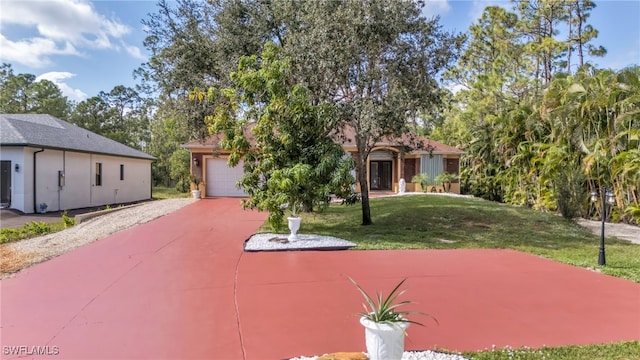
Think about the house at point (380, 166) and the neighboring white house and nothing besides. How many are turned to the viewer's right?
0

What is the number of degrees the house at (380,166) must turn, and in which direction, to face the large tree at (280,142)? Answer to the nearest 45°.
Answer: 0° — it already faces it

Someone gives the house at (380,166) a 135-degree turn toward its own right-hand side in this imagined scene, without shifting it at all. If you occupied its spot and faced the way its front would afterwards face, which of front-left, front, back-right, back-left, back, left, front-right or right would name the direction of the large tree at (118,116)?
front

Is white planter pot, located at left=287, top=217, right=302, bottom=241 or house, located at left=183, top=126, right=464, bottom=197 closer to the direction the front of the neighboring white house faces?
the white planter pot

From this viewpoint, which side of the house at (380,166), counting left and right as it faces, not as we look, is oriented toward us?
front

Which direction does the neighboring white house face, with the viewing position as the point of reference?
facing the viewer and to the left of the viewer

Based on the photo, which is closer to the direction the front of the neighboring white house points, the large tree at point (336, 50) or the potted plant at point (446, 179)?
the large tree
